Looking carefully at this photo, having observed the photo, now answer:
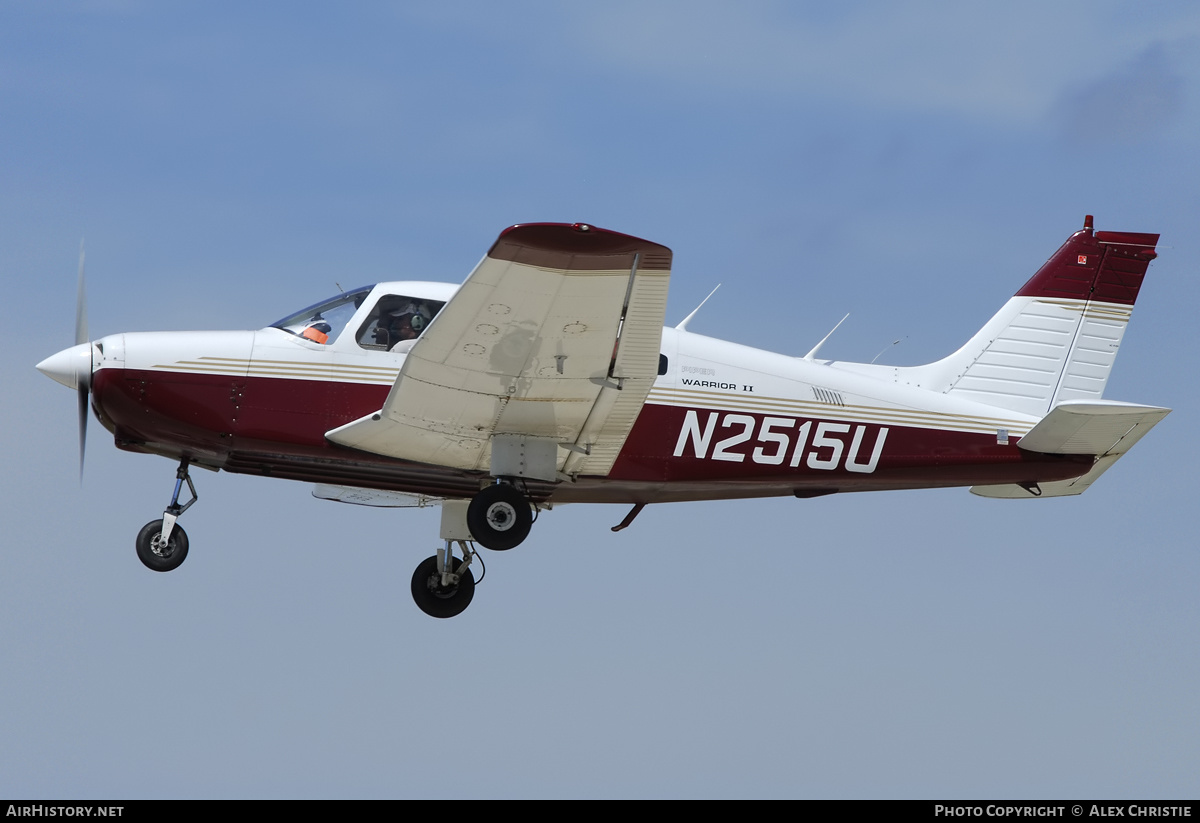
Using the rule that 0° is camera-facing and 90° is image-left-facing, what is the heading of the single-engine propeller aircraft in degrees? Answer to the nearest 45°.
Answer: approximately 90°
